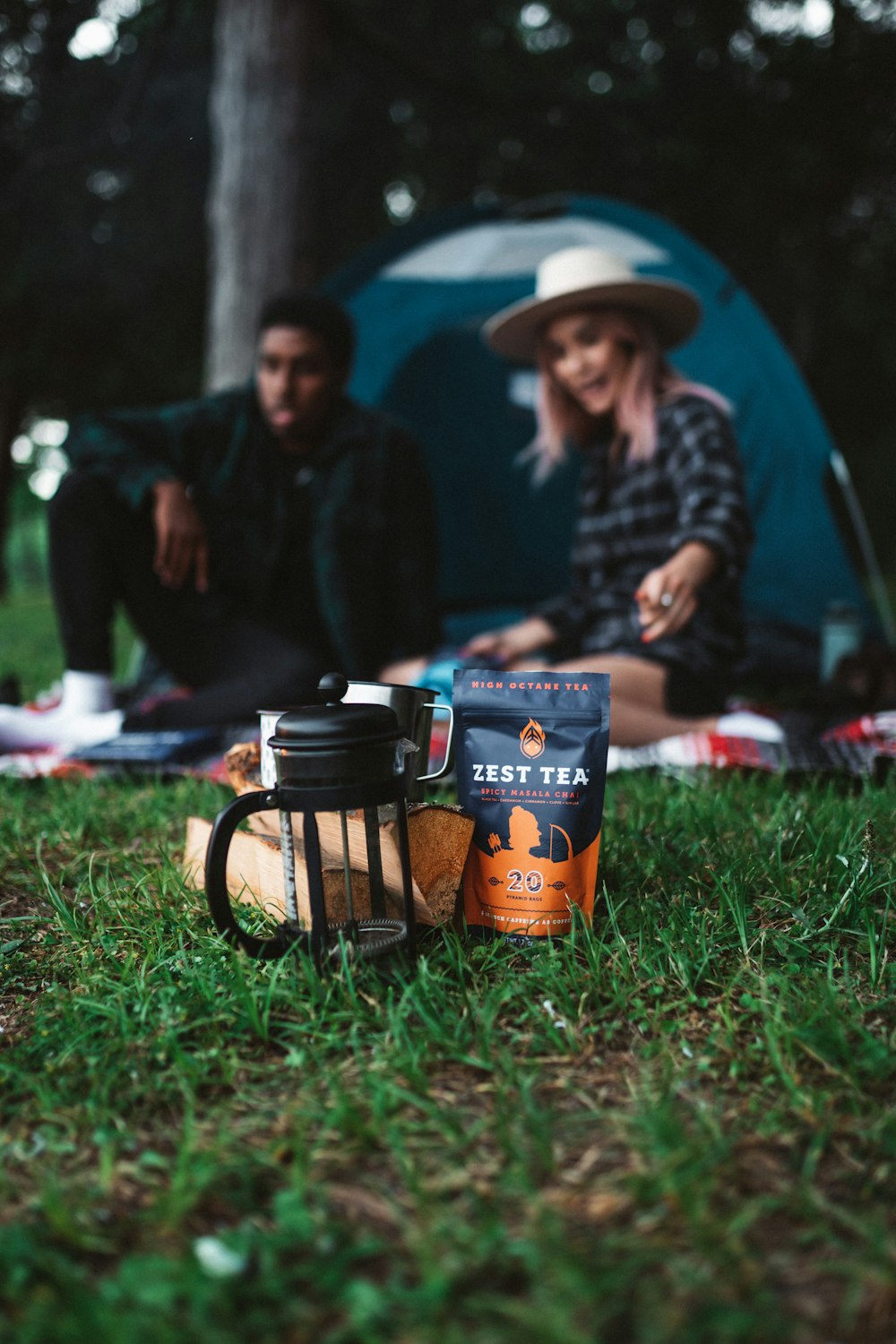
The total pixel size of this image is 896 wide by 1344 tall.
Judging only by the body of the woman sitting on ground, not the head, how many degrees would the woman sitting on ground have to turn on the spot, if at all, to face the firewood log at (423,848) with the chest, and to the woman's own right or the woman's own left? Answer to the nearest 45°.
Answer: approximately 45° to the woman's own left

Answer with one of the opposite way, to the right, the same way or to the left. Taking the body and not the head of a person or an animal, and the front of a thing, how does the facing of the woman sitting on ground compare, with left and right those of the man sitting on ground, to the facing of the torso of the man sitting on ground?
the same way

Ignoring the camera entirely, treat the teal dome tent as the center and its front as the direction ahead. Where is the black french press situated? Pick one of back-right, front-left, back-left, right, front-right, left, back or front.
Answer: front

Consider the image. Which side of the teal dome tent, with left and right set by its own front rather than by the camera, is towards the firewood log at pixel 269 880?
front

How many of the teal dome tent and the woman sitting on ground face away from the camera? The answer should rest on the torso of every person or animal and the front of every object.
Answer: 0

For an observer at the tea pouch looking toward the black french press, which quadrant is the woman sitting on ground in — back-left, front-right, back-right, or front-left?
back-right

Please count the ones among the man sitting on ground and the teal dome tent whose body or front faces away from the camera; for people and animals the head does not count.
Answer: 0

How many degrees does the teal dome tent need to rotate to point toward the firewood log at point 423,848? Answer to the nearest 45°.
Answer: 0° — it already faces it

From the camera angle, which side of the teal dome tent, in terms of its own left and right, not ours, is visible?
front

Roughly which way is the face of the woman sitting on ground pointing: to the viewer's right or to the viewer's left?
to the viewer's left

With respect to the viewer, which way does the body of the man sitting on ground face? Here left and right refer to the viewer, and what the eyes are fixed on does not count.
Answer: facing the viewer and to the left of the viewer

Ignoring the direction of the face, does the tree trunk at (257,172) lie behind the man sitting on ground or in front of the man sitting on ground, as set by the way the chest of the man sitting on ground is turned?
behind

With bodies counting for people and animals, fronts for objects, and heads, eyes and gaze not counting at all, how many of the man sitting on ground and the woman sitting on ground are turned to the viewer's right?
0

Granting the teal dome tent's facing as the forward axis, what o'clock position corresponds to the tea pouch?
The tea pouch is roughly at 12 o'clock from the teal dome tent.
